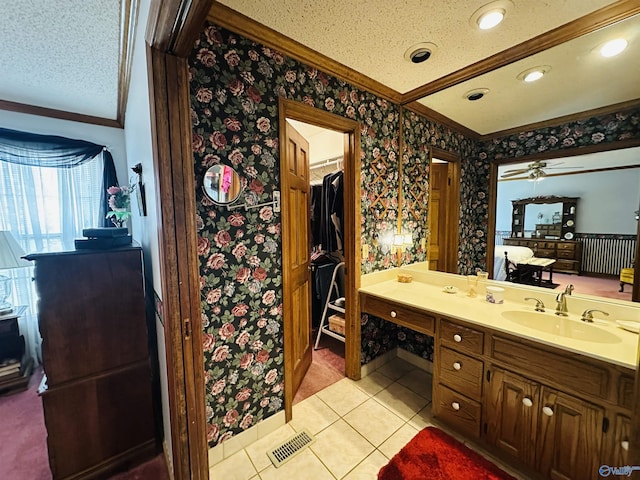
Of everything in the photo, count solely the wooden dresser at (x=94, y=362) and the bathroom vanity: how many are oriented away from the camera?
0

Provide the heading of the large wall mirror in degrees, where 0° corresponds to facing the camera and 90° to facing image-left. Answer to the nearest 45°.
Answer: approximately 45°

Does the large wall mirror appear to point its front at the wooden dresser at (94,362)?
yes

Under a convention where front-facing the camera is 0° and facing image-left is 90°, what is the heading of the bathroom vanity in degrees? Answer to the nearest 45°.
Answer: approximately 45°

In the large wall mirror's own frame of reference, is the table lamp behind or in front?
in front

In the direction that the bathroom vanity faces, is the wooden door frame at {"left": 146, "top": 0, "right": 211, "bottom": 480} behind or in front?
in front

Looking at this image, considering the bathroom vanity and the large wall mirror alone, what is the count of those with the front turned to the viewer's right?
0
